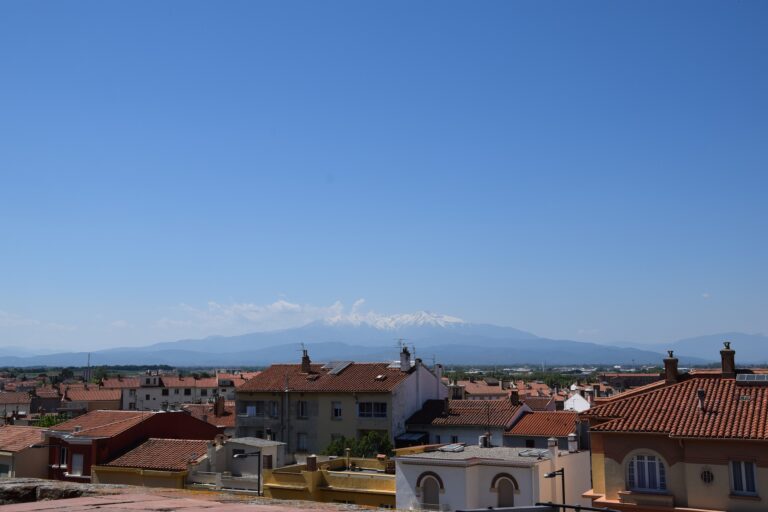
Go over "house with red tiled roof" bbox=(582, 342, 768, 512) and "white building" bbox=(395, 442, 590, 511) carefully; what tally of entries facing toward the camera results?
2

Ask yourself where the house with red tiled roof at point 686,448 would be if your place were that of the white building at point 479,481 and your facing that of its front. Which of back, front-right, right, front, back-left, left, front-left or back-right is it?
front-left

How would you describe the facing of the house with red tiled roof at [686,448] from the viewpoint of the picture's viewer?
facing the viewer

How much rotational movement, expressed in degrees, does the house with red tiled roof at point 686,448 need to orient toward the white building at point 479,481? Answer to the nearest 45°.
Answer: approximately 135° to its right
